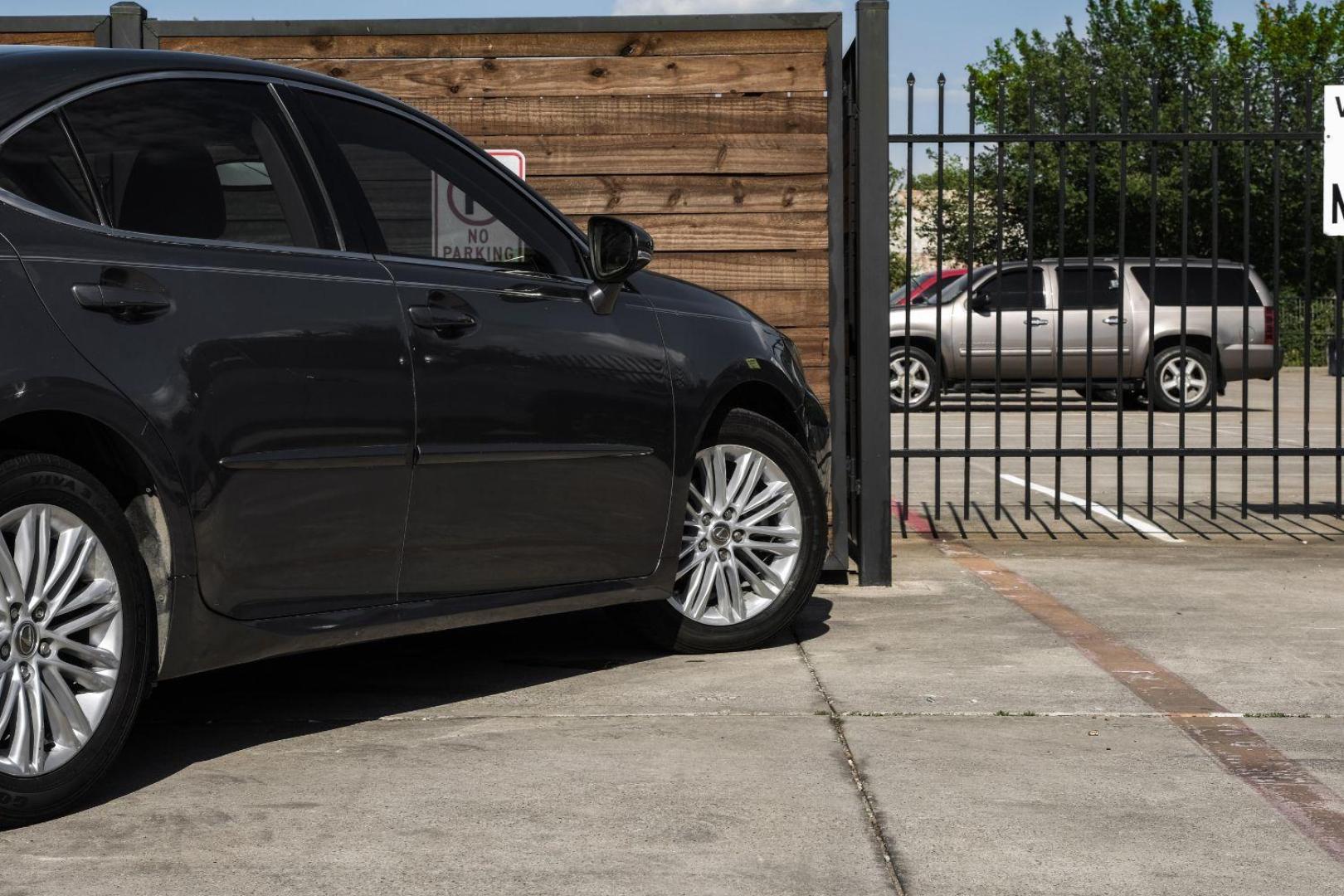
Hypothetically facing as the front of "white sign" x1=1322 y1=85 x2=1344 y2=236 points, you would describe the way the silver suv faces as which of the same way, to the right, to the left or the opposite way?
to the right

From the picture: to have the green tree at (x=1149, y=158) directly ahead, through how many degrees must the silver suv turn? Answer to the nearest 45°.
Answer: approximately 90° to its right

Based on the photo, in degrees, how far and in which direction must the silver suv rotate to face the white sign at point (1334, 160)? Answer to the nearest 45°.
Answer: approximately 90° to its left

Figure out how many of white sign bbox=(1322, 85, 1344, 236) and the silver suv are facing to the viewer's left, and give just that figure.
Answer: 1

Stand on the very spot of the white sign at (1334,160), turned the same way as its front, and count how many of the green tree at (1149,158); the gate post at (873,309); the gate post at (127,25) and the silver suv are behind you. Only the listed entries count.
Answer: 2

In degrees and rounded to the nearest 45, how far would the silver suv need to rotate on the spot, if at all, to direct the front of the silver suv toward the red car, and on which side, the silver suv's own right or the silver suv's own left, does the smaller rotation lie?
approximately 45° to the silver suv's own right

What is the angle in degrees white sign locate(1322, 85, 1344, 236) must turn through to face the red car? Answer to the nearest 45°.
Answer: approximately 180°

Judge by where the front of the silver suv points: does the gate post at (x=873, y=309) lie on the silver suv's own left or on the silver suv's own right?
on the silver suv's own left

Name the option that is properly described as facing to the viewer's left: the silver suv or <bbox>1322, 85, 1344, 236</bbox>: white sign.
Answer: the silver suv

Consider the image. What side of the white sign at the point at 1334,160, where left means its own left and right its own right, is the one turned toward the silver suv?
back

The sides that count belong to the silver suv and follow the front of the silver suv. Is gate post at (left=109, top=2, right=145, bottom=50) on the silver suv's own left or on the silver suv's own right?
on the silver suv's own left

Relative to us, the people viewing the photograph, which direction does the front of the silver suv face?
facing to the left of the viewer

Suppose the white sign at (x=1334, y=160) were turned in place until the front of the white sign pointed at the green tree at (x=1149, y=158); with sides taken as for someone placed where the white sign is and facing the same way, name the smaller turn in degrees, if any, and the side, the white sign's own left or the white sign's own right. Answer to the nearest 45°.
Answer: approximately 180°

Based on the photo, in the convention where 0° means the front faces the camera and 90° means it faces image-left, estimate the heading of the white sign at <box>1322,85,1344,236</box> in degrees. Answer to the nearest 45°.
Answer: approximately 0°

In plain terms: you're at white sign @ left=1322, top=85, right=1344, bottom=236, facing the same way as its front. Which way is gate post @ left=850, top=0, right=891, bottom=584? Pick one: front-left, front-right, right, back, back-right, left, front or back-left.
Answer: front-right
